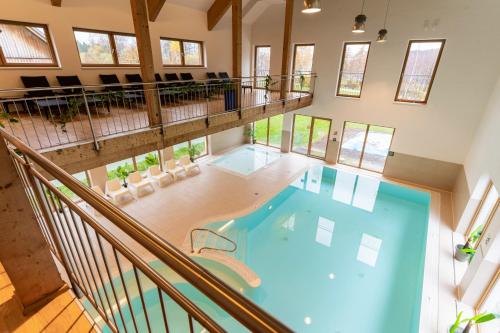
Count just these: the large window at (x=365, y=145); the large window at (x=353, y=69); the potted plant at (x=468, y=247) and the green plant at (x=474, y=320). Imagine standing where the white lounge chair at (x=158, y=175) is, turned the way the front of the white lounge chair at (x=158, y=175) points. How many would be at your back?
0

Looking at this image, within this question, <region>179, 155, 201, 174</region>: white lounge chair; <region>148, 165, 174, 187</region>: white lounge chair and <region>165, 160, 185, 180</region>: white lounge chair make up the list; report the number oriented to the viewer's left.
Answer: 0

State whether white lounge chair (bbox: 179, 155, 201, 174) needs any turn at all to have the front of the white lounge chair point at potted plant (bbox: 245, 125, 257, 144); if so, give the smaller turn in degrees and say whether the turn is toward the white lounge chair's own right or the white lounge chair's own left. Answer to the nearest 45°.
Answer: approximately 90° to the white lounge chair's own left

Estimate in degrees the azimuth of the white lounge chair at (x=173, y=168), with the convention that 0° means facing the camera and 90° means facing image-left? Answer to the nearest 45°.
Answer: approximately 315°

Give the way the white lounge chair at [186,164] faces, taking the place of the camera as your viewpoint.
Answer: facing the viewer and to the right of the viewer

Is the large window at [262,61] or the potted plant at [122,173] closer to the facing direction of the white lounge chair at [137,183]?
the large window

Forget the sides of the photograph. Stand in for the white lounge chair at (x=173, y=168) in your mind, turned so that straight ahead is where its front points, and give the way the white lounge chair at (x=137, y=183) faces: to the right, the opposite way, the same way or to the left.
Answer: the same way

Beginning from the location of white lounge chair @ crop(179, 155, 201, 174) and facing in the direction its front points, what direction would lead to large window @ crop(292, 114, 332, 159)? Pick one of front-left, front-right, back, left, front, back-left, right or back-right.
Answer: front-left

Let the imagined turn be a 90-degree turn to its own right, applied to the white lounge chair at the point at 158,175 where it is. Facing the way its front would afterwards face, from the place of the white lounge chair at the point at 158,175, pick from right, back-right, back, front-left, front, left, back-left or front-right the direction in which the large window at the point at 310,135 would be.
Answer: back-left

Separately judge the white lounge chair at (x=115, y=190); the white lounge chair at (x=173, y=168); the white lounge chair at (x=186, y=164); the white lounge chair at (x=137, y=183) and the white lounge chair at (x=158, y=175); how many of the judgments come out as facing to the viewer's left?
0

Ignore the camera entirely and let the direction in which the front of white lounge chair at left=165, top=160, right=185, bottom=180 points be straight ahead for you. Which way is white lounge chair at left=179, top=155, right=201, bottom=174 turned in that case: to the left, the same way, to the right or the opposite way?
the same way

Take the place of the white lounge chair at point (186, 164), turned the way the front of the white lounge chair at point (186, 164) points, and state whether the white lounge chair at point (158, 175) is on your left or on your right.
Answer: on your right

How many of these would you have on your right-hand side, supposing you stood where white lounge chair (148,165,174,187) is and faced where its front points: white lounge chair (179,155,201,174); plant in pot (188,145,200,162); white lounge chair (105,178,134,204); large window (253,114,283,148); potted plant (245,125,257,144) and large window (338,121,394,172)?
1

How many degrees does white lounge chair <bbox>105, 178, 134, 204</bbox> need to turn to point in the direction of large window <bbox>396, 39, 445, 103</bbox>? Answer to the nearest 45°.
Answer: approximately 45° to its left

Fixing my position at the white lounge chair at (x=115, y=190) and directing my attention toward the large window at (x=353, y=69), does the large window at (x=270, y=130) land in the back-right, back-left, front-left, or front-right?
front-left

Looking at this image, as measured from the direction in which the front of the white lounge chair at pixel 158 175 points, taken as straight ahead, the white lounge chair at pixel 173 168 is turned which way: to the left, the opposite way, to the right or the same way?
the same way

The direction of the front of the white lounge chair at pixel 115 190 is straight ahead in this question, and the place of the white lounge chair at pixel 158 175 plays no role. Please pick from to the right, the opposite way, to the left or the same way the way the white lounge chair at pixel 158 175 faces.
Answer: the same way

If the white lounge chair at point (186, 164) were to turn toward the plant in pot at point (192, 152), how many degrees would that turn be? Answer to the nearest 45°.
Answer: approximately 135° to its left
